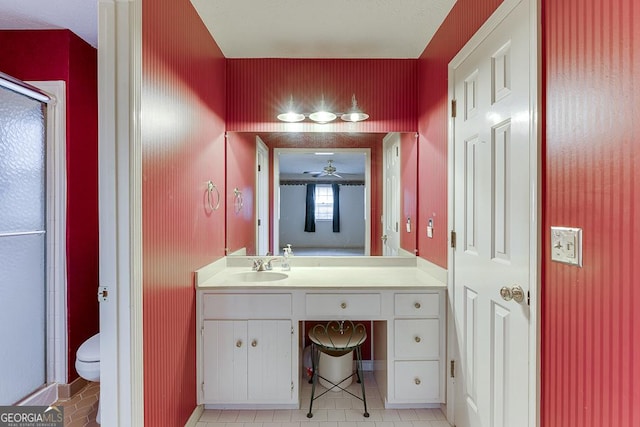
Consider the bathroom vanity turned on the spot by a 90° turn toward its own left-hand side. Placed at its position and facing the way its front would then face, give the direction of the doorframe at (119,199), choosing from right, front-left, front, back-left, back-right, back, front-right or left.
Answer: back-right

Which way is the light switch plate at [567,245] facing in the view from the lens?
facing the viewer and to the left of the viewer

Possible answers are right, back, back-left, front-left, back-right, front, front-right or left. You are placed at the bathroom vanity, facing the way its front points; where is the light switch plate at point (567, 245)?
front-left

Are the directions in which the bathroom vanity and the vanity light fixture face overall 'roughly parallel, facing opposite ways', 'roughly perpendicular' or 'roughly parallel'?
roughly parallel

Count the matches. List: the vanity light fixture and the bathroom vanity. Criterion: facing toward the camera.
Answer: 2

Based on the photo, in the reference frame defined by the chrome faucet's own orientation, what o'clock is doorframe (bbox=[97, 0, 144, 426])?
The doorframe is roughly at 1 o'clock from the chrome faucet.

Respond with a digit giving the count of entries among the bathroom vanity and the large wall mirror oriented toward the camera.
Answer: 2

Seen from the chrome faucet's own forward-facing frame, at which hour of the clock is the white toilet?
The white toilet is roughly at 2 o'clock from the chrome faucet.

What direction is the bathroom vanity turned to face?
toward the camera

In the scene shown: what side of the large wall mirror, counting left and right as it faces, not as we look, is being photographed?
front

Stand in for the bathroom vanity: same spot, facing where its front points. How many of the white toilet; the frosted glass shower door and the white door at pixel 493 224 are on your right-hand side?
2

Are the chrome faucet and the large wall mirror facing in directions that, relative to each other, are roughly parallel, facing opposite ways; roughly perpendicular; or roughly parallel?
roughly parallel
